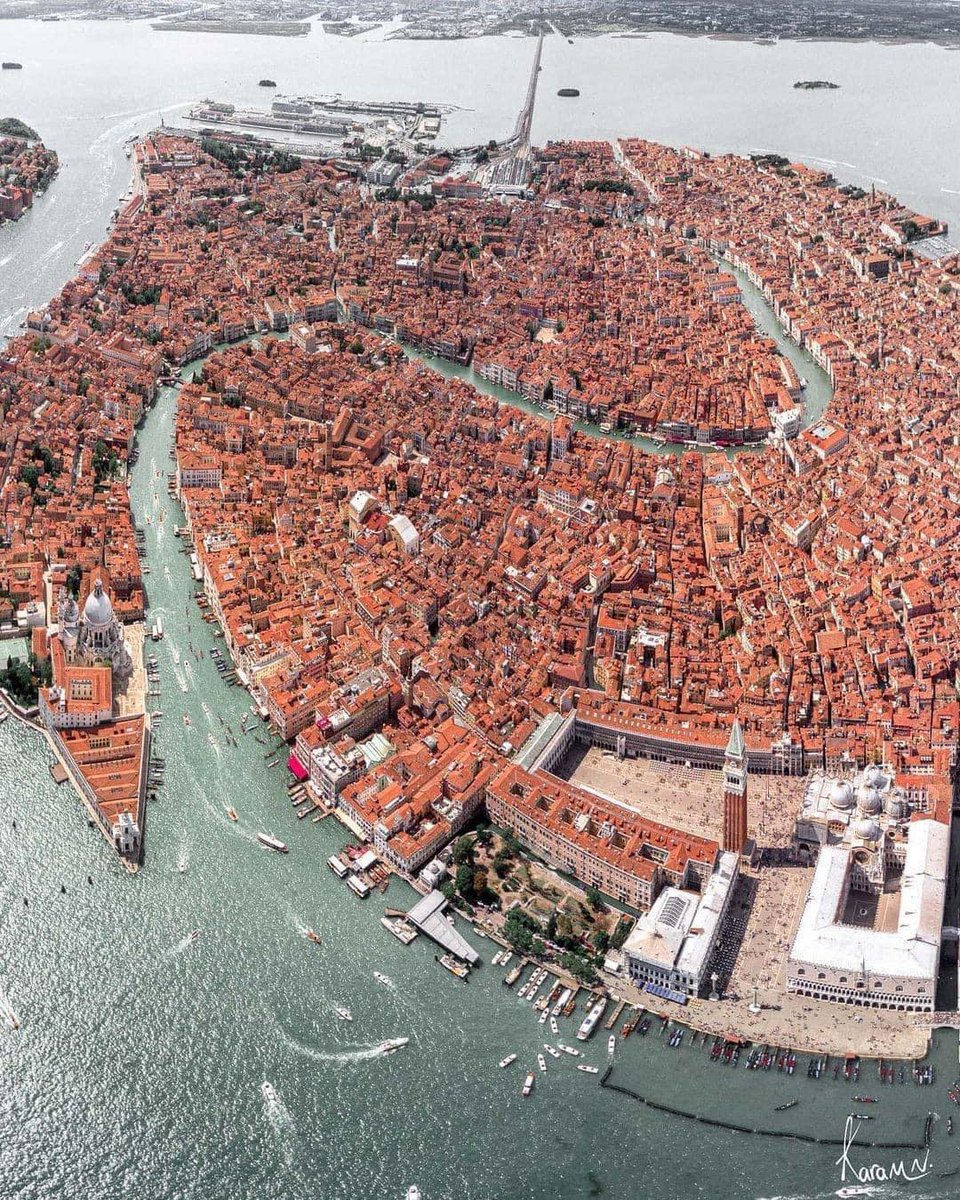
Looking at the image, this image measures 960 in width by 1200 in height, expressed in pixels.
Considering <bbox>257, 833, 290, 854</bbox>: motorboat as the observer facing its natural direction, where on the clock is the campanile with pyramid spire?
The campanile with pyramid spire is roughly at 11 o'clock from the motorboat.

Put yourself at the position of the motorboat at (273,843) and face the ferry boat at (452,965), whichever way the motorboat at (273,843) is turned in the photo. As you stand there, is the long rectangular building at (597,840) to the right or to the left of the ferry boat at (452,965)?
left

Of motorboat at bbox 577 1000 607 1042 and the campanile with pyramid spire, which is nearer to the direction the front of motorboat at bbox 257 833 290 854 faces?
the motorboat

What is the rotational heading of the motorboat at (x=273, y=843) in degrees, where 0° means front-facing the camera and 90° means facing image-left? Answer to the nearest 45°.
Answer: approximately 315°

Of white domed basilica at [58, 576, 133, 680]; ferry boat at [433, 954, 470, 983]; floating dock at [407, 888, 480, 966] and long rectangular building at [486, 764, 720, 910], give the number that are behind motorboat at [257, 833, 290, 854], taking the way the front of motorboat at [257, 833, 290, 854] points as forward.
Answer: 1

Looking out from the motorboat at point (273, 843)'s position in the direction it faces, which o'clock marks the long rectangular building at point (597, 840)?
The long rectangular building is roughly at 11 o'clock from the motorboat.

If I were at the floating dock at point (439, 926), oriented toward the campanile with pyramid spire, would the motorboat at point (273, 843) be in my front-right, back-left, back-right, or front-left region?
back-left

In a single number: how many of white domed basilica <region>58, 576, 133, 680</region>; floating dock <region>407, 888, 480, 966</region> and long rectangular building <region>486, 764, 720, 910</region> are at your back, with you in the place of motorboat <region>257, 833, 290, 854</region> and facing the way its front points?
1

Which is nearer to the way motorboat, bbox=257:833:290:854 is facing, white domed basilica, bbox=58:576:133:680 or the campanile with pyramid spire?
the campanile with pyramid spire
